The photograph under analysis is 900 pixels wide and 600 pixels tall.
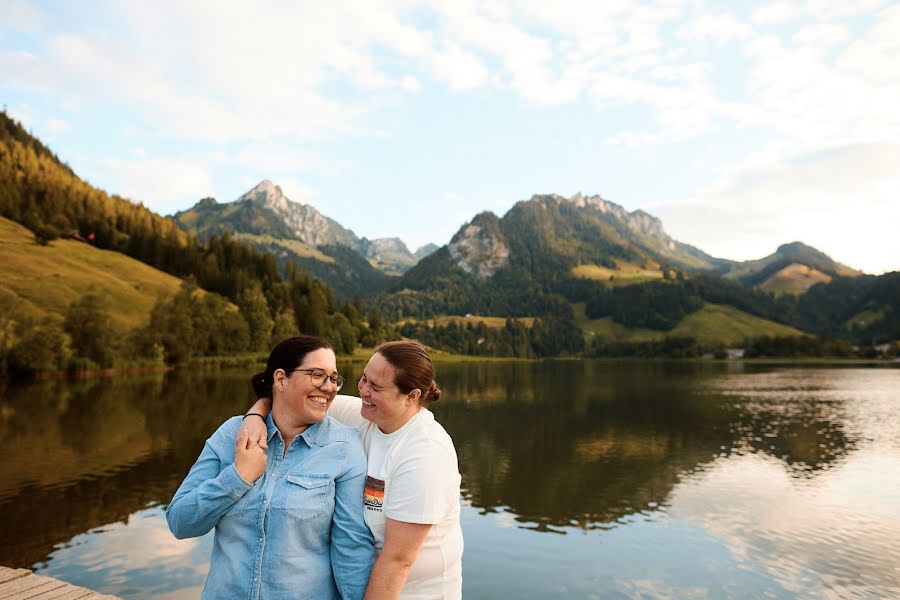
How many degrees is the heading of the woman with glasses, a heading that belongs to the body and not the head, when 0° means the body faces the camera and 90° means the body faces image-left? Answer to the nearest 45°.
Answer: approximately 0°

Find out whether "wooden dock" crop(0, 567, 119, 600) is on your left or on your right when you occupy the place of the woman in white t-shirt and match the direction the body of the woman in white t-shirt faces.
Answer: on your right

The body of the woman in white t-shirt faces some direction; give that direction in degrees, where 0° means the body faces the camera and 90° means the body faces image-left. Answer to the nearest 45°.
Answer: approximately 45°

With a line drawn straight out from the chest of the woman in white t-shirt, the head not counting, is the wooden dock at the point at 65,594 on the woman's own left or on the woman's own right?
on the woman's own right

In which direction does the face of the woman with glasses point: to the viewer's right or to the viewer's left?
to the viewer's right
